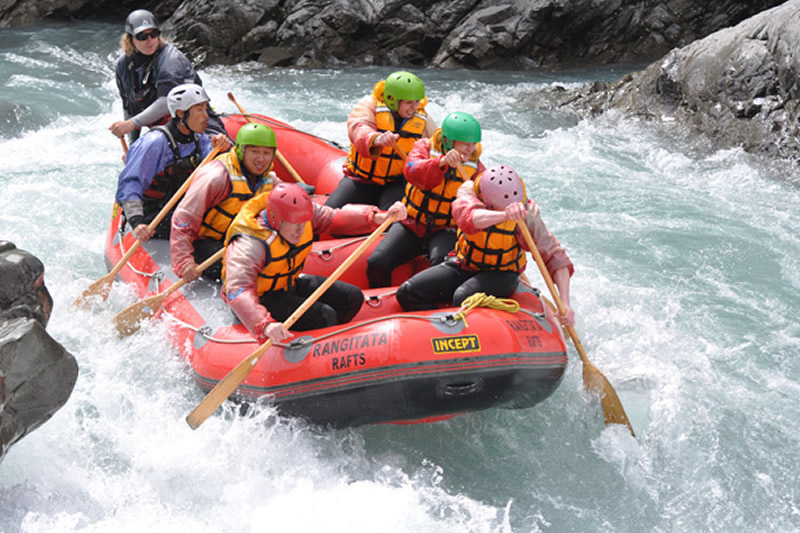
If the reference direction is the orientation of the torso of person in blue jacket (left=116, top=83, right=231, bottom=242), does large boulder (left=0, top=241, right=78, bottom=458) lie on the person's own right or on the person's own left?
on the person's own right

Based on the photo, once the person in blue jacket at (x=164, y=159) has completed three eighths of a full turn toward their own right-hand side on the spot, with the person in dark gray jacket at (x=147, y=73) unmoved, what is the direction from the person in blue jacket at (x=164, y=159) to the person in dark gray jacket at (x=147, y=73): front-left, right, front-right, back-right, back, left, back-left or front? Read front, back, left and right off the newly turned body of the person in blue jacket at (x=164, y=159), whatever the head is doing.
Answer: right

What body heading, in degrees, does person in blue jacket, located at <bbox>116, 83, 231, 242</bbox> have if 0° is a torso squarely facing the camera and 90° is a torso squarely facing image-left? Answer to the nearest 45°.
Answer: approximately 315°

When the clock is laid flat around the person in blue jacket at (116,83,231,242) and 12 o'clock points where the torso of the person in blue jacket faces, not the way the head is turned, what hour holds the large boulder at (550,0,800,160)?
The large boulder is roughly at 10 o'clock from the person in blue jacket.

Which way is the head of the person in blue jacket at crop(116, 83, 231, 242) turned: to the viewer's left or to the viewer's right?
to the viewer's right
